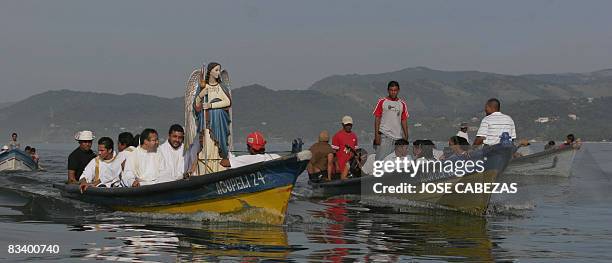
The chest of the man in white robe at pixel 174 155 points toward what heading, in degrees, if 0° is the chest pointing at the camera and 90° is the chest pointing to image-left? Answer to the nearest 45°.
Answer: approximately 315°

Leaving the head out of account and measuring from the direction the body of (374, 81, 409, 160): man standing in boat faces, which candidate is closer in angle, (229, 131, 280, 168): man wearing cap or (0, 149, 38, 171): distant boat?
the man wearing cap

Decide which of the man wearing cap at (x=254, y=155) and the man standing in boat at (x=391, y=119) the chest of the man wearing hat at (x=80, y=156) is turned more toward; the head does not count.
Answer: the man wearing cap

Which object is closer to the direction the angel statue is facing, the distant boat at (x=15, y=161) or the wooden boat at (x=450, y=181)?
the wooden boat

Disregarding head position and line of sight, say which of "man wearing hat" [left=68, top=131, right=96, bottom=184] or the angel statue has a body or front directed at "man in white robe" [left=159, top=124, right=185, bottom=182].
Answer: the man wearing hat
